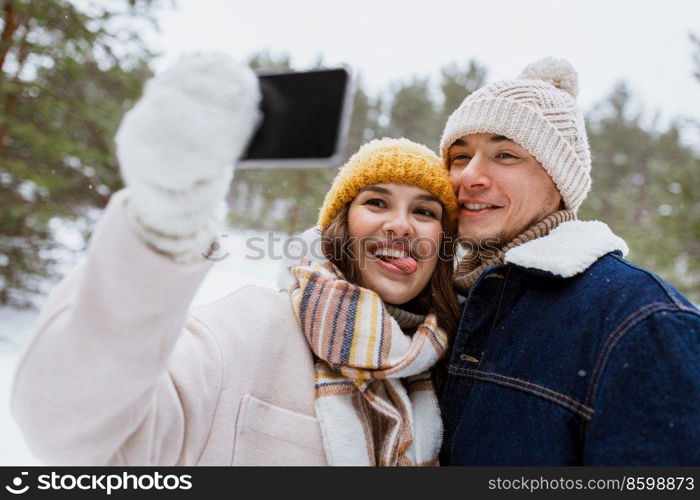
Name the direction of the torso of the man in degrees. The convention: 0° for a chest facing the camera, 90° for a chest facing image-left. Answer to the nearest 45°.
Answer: approximately 45°

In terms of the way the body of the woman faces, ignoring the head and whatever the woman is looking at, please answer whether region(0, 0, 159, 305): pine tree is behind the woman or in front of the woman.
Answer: behind

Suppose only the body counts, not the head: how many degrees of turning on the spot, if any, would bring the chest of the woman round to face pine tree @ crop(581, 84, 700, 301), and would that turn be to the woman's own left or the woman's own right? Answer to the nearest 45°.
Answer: approximately 90° to the woman's own left

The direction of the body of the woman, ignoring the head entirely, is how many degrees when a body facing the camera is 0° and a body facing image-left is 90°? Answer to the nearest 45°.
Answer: approximately 315°

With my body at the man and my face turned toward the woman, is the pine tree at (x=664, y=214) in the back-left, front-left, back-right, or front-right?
back-right

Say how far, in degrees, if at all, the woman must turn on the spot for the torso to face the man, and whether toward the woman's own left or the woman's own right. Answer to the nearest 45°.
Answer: approximately 45° to the woman's own left

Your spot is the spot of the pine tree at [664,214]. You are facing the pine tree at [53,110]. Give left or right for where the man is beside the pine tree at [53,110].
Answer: left

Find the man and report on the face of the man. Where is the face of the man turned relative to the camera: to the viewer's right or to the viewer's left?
to the viewer's left
